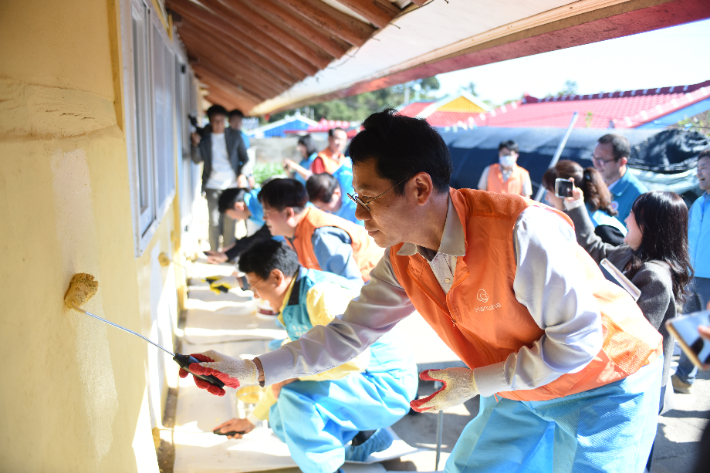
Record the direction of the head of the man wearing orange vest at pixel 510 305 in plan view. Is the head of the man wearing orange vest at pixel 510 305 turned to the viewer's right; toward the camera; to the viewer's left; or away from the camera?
to the viewer's left

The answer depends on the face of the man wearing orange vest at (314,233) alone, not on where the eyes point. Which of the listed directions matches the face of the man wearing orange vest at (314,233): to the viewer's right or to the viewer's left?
to the viewer's left

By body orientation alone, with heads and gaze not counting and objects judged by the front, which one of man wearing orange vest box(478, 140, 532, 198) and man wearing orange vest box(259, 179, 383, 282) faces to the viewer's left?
man wearing orange vest box(259, 179, 383, 282)

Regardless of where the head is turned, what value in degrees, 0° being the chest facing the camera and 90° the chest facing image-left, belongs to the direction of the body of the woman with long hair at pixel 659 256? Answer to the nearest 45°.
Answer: approximately 90°

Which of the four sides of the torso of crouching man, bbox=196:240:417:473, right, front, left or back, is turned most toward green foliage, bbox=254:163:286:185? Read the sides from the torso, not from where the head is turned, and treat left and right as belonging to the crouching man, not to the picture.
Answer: right

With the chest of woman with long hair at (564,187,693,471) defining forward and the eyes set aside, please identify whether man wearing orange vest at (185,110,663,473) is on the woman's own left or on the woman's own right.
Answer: on the woman's own left

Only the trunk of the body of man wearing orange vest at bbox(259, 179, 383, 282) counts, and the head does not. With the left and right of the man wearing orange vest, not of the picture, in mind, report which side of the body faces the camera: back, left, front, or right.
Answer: left

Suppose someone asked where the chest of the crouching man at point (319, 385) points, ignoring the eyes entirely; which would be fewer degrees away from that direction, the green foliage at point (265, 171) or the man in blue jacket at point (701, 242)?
the green foliage

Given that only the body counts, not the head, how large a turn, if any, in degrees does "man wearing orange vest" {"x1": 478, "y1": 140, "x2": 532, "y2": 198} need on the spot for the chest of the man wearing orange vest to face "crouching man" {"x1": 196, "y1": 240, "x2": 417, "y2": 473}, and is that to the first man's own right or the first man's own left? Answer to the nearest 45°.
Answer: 0° — they already face them

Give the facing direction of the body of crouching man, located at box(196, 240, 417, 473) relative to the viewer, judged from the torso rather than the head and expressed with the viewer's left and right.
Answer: facing to the left of the viewer

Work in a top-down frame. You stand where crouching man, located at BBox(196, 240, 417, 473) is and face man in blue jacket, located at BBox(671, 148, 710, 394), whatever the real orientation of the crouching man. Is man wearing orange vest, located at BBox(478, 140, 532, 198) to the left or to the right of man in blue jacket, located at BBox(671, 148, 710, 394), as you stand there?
left
